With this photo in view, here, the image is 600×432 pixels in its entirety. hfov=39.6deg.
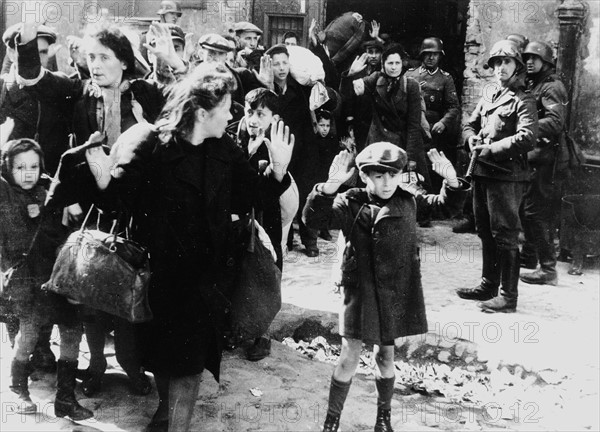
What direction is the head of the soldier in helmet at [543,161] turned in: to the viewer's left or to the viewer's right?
to the viewer's left

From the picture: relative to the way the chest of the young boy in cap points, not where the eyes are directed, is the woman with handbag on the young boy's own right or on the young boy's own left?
on the young boy's own right

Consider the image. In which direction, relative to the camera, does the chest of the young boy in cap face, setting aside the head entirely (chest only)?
toward the camera

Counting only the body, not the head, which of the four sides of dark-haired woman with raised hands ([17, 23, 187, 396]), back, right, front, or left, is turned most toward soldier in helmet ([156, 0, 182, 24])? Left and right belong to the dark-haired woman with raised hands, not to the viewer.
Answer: back

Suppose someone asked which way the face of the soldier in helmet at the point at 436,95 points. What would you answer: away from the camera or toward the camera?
toward the camera

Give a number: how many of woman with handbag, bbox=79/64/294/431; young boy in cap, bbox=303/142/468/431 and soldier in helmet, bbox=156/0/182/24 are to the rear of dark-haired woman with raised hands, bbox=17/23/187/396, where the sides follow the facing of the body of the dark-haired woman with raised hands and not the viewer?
1

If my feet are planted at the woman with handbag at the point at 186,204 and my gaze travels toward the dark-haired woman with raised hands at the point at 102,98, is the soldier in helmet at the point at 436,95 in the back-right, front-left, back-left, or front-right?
front-right

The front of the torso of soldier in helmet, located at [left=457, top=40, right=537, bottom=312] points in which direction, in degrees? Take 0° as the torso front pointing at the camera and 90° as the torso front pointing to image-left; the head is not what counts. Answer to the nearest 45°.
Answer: approximately 45°

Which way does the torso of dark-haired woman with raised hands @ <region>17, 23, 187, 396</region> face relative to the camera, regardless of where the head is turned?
toward the camera

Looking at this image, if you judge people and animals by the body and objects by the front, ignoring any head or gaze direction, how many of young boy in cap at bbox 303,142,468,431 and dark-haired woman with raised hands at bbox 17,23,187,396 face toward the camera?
2

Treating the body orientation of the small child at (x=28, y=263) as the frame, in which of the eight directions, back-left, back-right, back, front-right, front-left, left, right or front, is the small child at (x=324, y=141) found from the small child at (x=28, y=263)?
left
